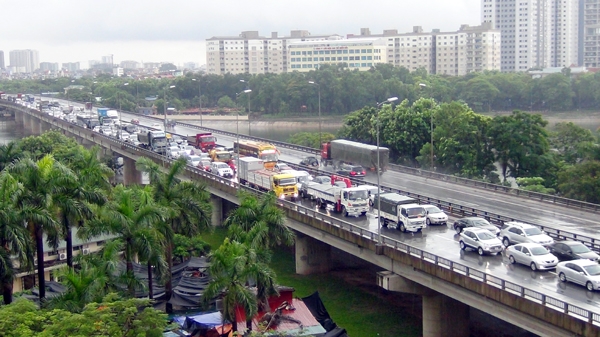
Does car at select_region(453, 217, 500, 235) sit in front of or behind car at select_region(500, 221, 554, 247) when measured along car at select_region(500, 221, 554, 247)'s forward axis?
behind

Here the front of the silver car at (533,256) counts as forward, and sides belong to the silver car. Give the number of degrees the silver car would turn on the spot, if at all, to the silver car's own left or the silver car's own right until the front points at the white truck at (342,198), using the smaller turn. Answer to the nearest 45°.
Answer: approximately 180°

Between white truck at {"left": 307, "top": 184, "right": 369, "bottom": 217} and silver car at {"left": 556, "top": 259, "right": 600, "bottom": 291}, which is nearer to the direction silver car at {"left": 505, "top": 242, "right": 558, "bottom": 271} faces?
the silver car

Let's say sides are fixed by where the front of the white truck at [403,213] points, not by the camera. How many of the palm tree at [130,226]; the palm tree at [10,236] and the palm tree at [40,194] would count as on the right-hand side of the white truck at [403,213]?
3

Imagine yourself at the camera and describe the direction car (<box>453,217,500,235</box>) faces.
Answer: facing the viewer and to the right of the viewer

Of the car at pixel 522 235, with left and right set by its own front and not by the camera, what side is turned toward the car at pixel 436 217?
back

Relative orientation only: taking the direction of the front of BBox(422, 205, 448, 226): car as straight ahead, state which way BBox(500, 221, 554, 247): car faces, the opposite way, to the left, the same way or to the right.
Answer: the same way

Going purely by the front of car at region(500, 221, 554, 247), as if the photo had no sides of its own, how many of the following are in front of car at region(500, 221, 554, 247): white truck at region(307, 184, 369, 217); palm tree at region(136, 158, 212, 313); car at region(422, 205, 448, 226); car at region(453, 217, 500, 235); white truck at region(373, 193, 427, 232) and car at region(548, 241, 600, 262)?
1

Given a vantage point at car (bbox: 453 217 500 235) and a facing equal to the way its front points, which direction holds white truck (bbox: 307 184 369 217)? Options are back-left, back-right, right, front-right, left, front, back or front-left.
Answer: back

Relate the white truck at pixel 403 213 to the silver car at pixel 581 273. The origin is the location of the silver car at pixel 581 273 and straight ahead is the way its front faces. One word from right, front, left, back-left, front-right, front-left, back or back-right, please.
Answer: back

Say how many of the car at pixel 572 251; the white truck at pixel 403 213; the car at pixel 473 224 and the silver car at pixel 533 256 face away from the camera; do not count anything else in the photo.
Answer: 0

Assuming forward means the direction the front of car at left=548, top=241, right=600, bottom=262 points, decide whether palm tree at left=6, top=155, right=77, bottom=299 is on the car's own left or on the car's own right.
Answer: on the car's own right

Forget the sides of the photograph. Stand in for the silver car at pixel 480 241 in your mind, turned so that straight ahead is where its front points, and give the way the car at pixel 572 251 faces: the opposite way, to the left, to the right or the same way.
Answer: the same way

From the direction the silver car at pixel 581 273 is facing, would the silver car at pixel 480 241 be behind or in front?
behind

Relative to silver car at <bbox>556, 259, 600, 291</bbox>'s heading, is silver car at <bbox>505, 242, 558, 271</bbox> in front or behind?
behind

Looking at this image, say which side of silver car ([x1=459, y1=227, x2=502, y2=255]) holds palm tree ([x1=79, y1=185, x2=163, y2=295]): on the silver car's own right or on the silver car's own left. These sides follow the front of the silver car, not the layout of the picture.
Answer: on the silver car's own right

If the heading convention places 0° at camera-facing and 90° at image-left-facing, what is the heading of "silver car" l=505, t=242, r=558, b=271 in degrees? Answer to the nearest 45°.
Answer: approximately 315°

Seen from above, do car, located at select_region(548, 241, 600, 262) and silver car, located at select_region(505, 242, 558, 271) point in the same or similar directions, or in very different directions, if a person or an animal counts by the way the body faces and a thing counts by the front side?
same or similar directions

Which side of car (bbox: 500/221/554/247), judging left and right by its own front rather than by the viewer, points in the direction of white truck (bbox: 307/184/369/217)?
back
